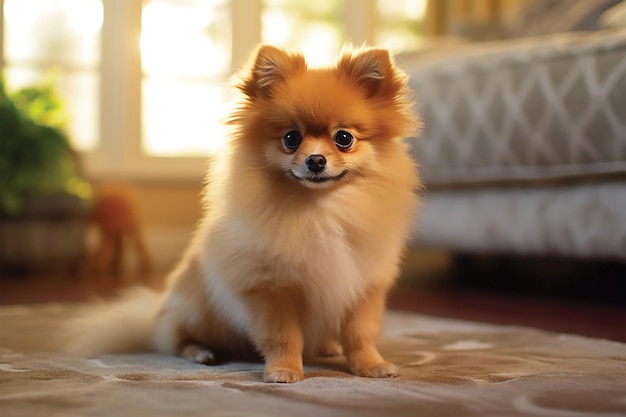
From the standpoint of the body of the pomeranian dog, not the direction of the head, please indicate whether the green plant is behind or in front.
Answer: behind

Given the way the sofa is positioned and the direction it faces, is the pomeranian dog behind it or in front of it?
in front

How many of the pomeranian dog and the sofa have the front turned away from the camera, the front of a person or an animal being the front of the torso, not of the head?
0

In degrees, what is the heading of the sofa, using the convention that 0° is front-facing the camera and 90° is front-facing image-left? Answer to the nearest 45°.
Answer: approximately 45°

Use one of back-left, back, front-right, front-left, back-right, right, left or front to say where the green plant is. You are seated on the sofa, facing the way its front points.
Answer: front-right

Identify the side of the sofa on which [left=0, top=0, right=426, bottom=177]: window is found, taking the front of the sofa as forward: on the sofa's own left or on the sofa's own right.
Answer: on the sofa's own right

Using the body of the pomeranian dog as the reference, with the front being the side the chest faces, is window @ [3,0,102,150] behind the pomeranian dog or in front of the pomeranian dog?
behind

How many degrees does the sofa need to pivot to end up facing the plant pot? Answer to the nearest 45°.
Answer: approximately 45° to its right

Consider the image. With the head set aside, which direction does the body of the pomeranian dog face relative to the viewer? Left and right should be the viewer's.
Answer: facing the viewer and to the right of the viewer
